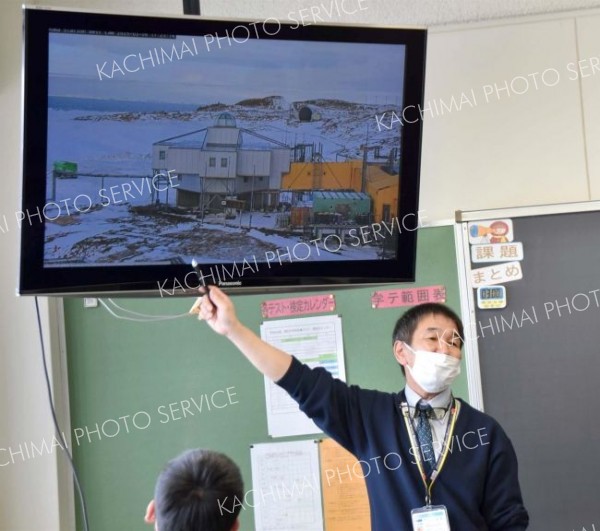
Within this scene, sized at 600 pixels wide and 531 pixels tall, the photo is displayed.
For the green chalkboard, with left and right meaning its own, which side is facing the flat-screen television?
front

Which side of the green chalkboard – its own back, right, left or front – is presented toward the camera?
front
